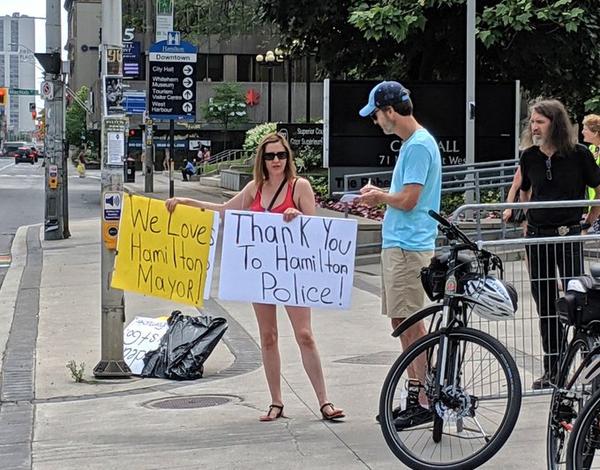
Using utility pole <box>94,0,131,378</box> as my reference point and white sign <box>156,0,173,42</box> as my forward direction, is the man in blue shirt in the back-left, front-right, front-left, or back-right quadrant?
back-right

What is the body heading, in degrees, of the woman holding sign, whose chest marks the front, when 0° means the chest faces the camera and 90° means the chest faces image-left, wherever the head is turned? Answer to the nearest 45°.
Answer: approximately 0°

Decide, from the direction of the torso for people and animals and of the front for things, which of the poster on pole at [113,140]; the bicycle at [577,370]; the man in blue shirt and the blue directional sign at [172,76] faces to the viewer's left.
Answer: the man in blue shirt

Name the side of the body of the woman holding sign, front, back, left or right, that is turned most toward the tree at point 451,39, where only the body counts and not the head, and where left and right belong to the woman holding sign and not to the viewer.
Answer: back

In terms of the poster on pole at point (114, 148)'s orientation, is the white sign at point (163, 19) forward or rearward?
rearward

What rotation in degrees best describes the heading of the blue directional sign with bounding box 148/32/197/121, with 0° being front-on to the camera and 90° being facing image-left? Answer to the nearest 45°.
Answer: approximately 0°

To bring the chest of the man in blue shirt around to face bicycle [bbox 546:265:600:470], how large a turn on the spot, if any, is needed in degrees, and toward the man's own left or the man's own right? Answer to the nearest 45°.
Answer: approximately 135° to the man's own left

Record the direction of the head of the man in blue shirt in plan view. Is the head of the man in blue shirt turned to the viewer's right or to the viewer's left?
to the viewer's left

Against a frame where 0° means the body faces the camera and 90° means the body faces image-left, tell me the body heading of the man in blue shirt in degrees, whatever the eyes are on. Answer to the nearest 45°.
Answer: approximately 90°

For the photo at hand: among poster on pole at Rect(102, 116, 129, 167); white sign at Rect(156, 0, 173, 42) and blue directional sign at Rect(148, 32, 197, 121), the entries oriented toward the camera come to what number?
3

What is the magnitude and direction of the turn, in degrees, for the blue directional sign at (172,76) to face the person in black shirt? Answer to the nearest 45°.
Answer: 0° — it already faces them
